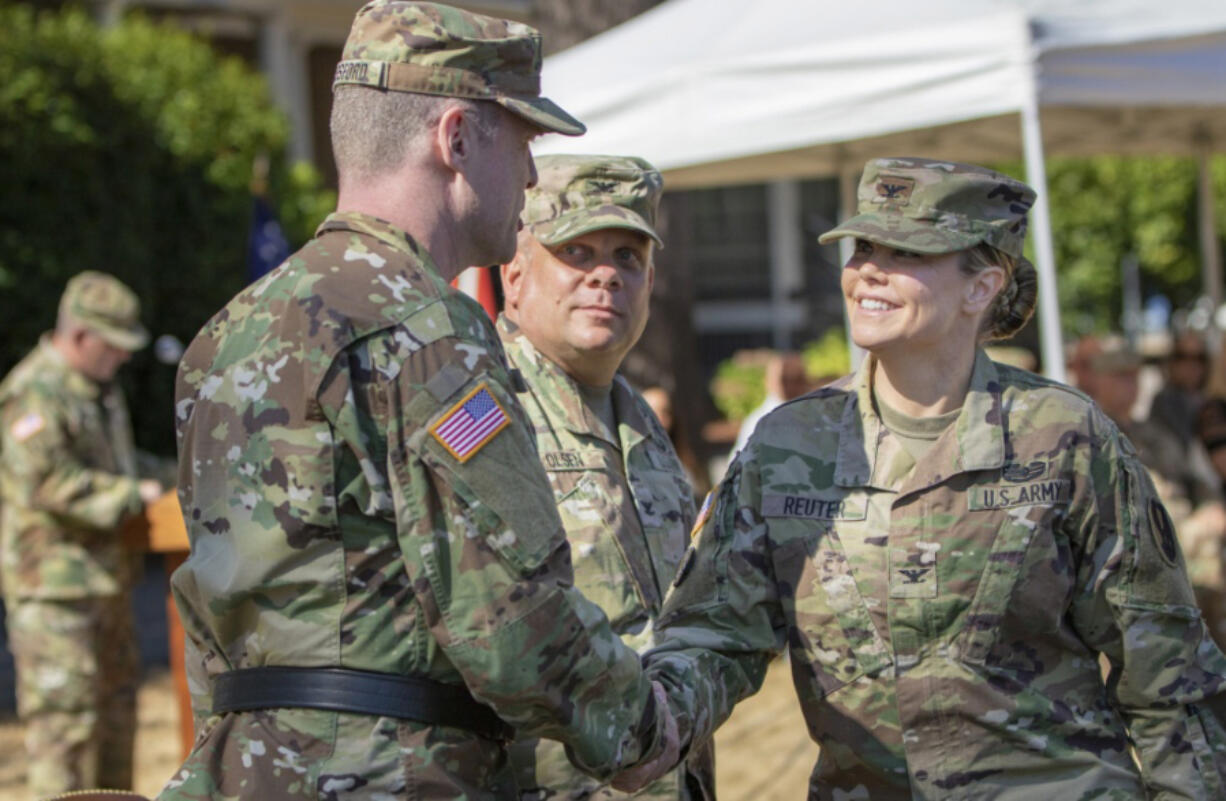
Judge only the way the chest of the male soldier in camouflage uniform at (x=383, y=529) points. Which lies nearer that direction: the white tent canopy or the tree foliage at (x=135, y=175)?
the white tent canopy

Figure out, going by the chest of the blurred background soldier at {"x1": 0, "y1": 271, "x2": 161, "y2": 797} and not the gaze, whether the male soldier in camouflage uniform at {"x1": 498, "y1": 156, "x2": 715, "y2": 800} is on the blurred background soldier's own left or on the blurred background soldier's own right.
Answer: on the blurred background soldier's own right

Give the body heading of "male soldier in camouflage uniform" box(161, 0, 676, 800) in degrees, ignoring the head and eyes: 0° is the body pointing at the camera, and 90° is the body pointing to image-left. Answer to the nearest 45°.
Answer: approximately 225°

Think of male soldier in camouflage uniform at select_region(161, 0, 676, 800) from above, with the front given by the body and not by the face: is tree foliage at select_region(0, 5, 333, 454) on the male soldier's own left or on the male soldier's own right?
on the male soldier's own left

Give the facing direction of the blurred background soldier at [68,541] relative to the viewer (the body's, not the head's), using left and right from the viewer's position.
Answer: facing to the right of the viewer

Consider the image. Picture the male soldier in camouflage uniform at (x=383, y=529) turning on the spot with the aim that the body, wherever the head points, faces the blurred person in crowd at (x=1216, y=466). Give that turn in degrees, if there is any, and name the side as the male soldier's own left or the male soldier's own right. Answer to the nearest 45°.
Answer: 0° — they already face them

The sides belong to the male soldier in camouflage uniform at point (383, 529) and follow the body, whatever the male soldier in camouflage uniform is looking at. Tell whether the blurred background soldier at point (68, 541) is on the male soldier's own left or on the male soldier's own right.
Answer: on the male soldier's own left

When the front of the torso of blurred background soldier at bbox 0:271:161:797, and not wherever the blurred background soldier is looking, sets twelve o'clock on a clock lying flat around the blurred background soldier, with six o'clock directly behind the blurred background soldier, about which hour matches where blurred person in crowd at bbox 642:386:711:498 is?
The blurred person in crowd is roughly at 12 o'clock from the blurred background soldier.

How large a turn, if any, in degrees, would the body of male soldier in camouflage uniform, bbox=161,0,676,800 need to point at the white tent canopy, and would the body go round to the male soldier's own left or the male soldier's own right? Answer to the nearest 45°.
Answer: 0° — they already face it
